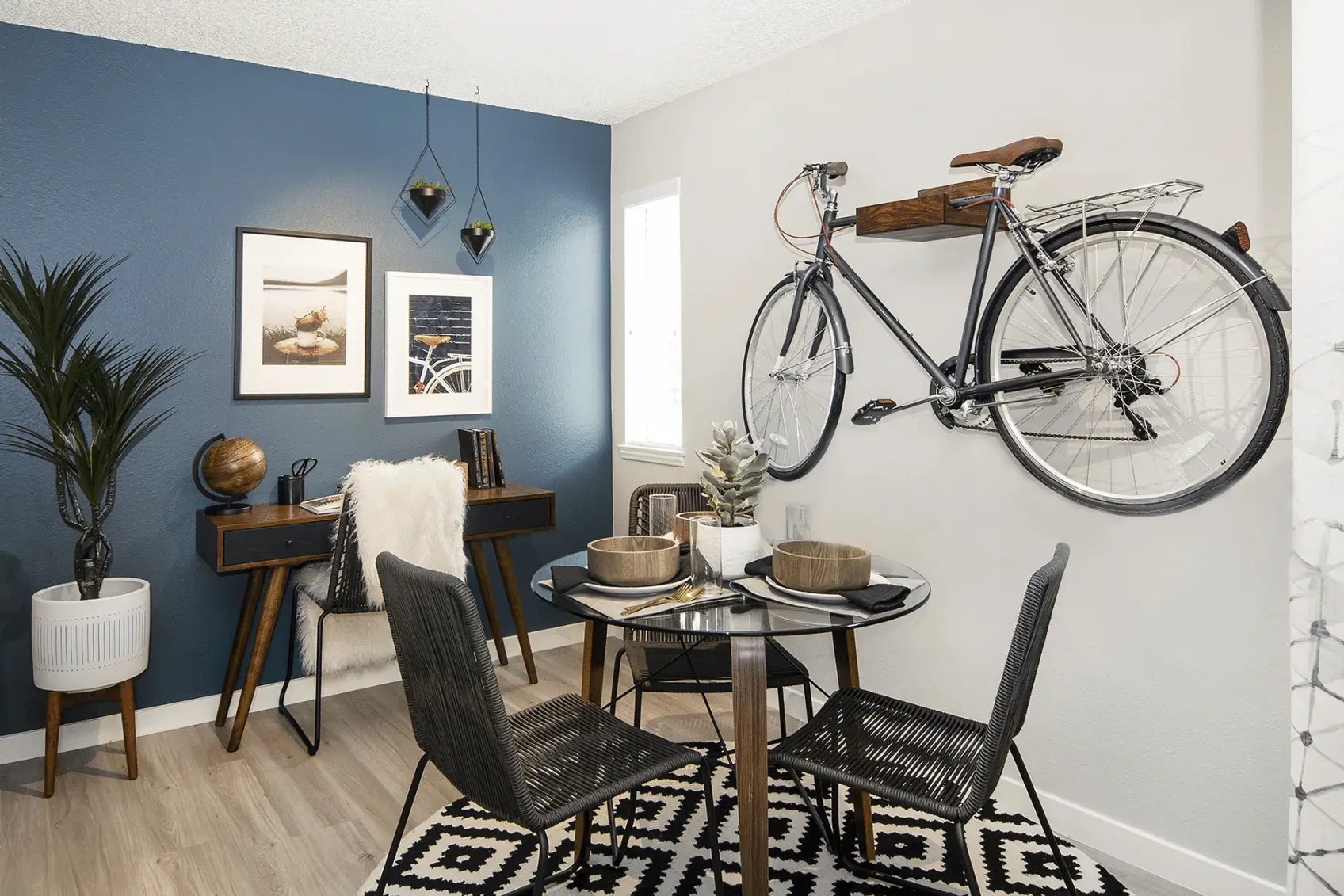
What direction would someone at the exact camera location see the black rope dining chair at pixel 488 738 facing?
facing away from the viewer and to the right of the viewer

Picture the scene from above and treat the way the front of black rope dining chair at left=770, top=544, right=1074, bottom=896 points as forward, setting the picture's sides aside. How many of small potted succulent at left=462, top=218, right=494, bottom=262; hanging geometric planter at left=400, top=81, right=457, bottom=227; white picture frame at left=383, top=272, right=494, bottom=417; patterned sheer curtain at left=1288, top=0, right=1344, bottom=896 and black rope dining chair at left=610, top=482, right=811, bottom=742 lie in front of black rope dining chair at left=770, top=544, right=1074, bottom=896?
4

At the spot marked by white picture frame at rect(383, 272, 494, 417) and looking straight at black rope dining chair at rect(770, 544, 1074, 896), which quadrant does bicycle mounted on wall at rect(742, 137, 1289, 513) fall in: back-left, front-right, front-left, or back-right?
front-left

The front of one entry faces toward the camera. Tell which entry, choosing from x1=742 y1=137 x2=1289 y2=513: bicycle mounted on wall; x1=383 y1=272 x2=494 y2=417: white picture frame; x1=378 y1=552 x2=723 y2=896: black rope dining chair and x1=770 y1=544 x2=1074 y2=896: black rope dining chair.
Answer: the white picture frame

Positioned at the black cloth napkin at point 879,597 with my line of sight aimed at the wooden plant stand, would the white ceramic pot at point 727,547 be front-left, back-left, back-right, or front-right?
front-right

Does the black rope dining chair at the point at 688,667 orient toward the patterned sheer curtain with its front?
no

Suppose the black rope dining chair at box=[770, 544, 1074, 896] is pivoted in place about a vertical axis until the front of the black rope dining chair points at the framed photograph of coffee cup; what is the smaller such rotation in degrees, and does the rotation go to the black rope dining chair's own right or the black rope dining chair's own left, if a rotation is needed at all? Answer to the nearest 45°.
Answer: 0° — it already faces it

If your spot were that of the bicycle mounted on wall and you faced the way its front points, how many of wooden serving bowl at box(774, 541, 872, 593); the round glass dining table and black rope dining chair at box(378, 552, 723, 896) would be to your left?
3

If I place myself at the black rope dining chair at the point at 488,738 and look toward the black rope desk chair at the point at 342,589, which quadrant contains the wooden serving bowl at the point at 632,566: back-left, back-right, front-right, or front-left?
front-right

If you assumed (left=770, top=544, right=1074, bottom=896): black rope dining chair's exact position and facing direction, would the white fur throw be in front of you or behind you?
in front

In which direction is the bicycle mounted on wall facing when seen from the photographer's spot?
facing away from the viewer and to the left of the viewer

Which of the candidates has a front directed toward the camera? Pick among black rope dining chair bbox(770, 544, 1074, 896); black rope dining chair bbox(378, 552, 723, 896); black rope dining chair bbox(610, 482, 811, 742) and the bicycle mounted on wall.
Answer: black rope dining chair bbox(610, 482, 811, 742)

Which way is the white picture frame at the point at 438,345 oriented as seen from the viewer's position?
toward the camera

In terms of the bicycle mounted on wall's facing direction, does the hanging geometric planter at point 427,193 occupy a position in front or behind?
in front

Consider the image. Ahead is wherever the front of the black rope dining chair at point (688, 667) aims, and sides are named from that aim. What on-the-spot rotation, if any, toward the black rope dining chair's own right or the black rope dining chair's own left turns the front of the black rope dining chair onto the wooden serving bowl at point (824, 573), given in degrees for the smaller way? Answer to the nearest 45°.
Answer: approximately 45° to the black rope dining chair's own left

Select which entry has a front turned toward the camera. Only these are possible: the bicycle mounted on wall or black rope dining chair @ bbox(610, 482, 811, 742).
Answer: the black rope dining chair

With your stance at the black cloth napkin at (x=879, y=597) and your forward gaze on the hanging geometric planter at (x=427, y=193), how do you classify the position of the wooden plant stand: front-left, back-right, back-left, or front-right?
front-left

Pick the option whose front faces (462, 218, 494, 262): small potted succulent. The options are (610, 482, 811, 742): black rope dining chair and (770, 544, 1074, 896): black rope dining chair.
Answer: (770, 544, 1074, 896): black rope dining chair

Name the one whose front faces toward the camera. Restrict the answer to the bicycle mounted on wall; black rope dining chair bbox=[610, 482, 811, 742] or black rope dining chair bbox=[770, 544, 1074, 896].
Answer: black rope dining chair bbox=[610, 482, 811, 742]

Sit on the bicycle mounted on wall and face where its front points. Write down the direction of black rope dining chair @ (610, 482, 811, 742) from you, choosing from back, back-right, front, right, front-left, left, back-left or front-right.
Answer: front-left

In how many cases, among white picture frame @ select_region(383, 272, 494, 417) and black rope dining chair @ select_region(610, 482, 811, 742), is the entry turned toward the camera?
2

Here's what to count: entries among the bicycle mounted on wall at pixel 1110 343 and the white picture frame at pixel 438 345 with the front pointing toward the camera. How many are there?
1

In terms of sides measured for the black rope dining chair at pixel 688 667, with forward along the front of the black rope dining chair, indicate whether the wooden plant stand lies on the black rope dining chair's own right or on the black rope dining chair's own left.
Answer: on the black rope dining chair's own right
